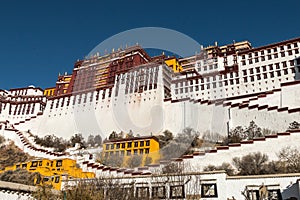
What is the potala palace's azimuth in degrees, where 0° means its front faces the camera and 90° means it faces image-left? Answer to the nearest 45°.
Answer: approximately 45°

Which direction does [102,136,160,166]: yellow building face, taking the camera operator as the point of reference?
facing the viewer and to the left of the viewer

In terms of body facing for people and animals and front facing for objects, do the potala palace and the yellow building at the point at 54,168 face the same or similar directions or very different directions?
same or similar directions

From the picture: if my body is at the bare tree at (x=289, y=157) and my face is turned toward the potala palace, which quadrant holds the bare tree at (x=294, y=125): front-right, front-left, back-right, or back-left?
front-right

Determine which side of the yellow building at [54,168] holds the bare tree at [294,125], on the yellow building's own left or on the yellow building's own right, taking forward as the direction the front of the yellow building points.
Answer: on the yellow building's own left

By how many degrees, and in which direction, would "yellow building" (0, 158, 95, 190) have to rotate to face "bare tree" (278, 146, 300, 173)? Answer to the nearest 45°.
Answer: approximately 90° to its left

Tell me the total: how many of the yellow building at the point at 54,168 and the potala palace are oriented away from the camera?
0

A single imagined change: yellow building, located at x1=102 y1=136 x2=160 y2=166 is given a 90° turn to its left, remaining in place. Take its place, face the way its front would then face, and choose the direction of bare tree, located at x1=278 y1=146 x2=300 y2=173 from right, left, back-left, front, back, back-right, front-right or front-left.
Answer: front

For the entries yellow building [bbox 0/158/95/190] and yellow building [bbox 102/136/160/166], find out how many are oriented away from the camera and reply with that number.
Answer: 0

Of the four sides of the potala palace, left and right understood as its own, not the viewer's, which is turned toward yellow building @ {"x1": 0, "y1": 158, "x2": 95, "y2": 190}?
front

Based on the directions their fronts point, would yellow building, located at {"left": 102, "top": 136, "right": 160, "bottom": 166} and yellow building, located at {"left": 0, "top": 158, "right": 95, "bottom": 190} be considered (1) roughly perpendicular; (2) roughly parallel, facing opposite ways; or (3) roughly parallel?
roughly parallel
